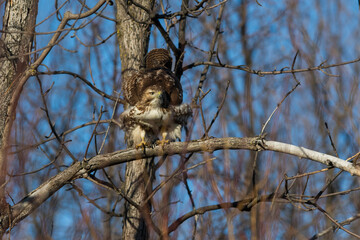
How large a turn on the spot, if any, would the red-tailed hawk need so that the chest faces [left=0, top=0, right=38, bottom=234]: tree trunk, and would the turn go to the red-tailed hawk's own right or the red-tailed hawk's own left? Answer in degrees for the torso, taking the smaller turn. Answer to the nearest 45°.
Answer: approximately 45° to the red-tailed hawk's own right

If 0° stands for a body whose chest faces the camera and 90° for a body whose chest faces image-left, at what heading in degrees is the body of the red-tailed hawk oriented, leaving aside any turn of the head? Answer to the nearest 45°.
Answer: approximately 0°
